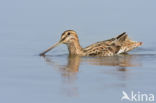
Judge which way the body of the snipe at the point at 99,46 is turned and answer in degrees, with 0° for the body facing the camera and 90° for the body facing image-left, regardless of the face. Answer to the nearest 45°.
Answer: approximately 90°
